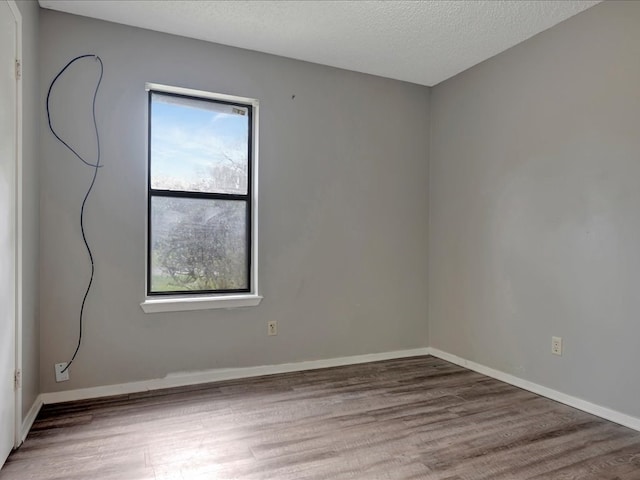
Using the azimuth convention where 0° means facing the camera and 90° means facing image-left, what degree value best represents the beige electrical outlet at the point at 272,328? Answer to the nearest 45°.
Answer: approximately 0°
